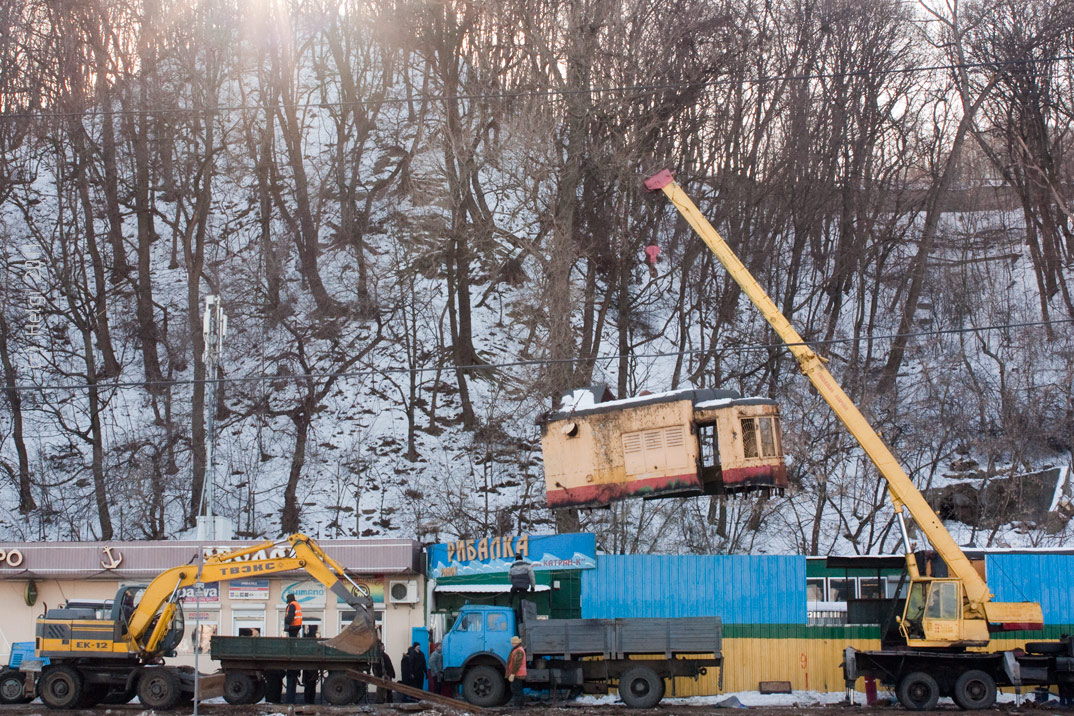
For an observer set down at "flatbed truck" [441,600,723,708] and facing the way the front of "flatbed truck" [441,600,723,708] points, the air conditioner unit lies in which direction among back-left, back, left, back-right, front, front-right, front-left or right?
front-right

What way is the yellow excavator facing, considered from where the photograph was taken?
facing to the right of the viewer

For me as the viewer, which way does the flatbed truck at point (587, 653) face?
facing to the left of the viewer

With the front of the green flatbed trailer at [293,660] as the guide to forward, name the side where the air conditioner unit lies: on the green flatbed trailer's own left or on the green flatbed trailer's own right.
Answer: on the green flatbed trailer's own right

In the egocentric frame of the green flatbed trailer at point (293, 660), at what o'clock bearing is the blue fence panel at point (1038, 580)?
The blue fence panel is roughly at 6 o'clock from the green flatbed trailer.

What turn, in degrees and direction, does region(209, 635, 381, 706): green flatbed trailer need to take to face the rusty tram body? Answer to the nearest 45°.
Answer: approximately 180°

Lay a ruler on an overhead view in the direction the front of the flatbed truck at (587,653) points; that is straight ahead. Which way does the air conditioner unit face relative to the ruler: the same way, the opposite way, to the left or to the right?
to the left

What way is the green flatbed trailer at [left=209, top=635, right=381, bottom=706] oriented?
to the viewer's left

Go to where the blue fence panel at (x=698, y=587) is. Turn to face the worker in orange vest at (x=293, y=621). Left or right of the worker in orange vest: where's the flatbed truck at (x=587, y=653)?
left

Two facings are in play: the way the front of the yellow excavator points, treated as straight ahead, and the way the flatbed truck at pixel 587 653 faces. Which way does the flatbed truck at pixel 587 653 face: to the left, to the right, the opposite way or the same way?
the opposite way

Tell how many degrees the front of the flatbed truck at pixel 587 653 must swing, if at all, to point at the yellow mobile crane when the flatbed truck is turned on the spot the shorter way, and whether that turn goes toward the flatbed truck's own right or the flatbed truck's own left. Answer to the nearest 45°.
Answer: approximately 180°

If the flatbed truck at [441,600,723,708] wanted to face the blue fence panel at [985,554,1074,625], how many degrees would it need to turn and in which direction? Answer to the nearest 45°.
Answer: approximately 180°
